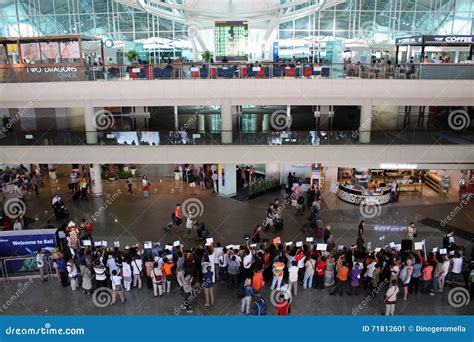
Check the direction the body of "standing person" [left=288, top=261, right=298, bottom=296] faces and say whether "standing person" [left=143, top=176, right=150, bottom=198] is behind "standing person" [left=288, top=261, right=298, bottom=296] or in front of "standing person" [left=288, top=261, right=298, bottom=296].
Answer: in front

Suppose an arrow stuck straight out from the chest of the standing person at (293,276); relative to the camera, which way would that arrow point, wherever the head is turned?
away from the camera

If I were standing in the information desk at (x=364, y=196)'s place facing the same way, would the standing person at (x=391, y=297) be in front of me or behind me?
in front

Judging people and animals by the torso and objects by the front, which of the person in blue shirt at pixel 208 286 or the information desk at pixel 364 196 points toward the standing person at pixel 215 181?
the person in blue shirt

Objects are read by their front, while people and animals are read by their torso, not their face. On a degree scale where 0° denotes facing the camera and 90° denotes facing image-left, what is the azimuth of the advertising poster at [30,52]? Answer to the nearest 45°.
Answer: approximately 0°

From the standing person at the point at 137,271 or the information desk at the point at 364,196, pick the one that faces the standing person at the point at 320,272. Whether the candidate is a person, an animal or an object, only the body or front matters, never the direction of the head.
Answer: the information desk

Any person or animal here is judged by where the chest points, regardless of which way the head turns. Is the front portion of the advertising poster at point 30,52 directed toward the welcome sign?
yes

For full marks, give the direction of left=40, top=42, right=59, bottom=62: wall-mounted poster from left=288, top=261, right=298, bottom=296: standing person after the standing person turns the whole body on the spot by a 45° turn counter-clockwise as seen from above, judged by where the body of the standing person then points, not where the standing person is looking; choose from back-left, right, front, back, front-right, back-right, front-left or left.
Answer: front

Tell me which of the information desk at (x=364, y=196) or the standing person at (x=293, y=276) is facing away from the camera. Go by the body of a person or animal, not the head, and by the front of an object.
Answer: the standing person

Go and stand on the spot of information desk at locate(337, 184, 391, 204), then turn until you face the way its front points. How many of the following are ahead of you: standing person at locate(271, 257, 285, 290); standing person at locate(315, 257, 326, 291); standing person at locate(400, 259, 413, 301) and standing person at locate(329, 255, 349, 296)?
4

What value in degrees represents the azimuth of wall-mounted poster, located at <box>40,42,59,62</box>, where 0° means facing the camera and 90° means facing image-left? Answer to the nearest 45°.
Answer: approximately 0°

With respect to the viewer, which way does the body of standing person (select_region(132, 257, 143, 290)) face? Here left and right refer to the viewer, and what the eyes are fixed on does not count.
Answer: facing away from the viewer

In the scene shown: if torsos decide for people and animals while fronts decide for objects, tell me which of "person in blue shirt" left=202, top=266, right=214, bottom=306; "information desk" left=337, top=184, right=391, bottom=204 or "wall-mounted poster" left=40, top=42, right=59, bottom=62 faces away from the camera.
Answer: the person in blue shirt

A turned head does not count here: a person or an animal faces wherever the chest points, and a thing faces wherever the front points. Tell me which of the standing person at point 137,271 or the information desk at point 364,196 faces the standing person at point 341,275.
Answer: the information desk
